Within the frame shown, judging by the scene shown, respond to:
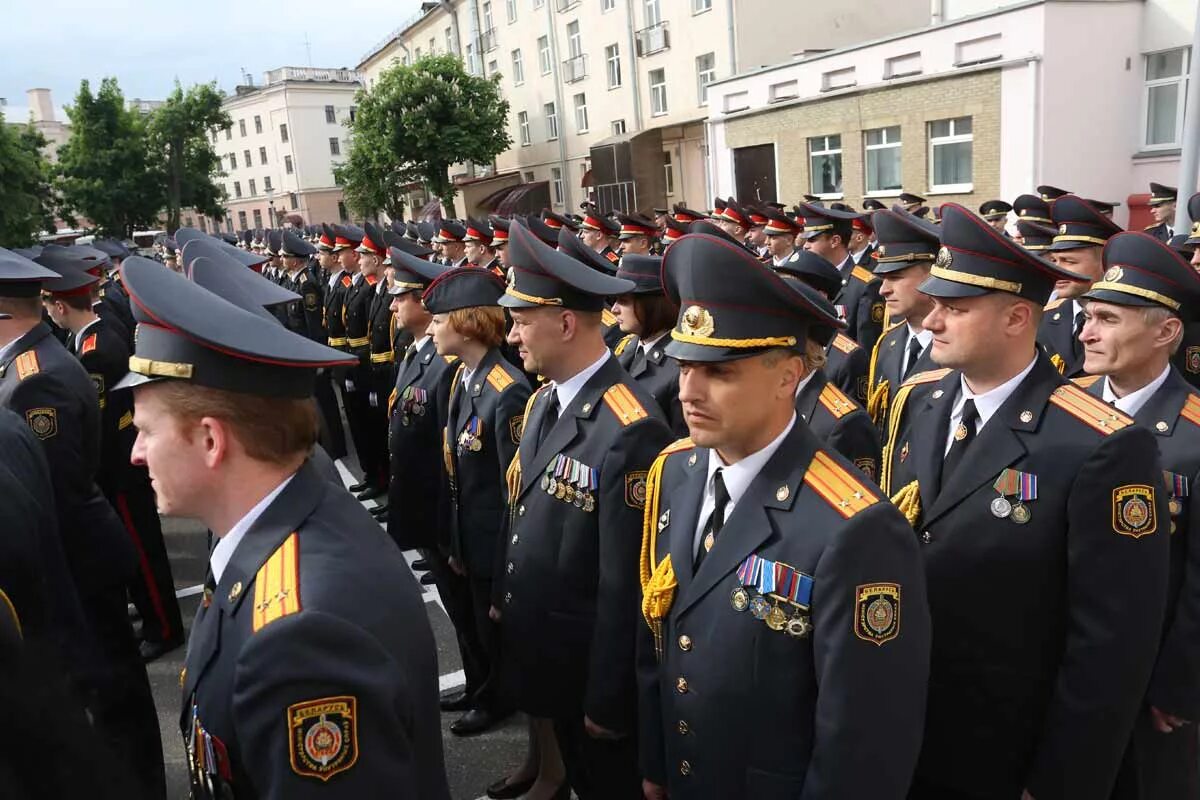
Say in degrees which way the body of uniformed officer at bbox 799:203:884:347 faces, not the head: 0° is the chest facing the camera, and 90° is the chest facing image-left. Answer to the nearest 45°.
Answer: approximately 45°

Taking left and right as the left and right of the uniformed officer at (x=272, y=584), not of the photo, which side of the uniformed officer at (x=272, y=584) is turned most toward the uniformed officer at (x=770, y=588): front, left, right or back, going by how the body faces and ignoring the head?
back

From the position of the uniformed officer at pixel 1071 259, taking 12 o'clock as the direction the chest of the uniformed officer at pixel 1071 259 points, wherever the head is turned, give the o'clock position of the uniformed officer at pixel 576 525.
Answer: the uniformed officer at pixel 576 525 is roughly at 11 o'clock from the uniformed officer at pixel 1071 259.

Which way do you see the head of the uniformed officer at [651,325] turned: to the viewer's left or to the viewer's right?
to the viewer's left

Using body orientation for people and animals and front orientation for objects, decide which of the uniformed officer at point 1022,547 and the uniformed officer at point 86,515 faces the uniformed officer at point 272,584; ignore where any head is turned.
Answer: the uniformed officer at point 1022,547

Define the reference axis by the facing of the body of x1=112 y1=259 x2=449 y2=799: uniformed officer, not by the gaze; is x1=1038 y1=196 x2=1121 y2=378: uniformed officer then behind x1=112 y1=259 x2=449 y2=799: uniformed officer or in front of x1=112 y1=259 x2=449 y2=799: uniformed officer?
behind

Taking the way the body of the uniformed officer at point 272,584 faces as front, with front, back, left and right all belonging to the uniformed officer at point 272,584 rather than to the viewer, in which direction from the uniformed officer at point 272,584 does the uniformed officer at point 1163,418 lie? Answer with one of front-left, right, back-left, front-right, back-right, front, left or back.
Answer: back

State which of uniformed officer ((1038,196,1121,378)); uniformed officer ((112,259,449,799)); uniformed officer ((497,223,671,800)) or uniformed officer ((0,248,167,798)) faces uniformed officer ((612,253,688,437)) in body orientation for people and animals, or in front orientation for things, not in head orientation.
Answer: uniformed officer ((1038,196,1121,378))

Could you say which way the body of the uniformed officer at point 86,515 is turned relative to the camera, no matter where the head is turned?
to the viewer's left

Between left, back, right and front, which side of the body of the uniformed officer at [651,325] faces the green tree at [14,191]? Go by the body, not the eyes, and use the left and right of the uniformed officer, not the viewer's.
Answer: right

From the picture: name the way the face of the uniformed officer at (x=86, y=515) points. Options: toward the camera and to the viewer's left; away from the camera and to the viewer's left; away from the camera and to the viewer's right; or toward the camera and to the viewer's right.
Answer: away from the camera and to the viewer's left

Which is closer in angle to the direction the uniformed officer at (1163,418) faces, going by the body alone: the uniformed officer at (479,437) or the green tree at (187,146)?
the uniformed officer

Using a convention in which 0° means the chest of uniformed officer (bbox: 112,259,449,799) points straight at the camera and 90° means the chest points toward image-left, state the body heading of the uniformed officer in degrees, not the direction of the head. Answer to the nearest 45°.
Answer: approximately 90°

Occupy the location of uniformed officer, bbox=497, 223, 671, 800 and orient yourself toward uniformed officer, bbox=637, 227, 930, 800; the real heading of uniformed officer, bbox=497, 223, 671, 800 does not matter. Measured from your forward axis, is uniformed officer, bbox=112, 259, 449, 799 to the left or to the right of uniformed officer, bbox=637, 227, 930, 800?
right
